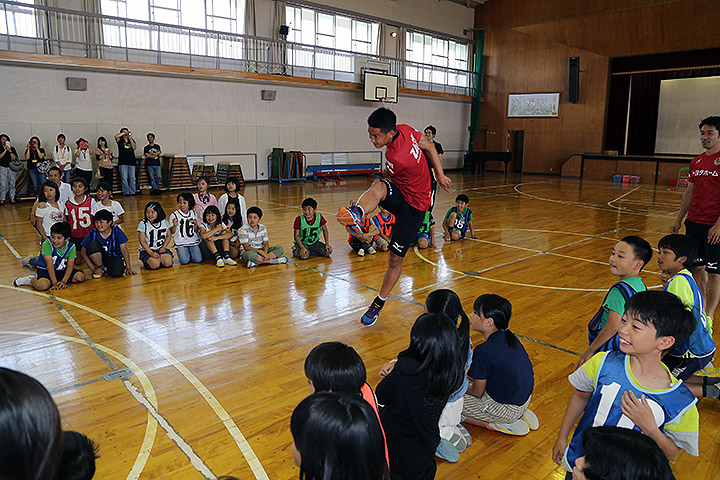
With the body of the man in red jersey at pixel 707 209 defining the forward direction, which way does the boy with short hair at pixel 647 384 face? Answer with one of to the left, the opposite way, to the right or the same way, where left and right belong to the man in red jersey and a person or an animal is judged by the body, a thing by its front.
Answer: the same way

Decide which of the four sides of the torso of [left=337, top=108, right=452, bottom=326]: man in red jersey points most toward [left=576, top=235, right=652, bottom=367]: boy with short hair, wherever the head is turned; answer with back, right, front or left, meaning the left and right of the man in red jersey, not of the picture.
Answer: left

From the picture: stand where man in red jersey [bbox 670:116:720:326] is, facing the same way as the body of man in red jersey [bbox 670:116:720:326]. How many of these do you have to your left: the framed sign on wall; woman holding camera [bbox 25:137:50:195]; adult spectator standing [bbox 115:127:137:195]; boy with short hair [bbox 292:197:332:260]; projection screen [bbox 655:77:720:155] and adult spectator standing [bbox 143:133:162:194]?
0

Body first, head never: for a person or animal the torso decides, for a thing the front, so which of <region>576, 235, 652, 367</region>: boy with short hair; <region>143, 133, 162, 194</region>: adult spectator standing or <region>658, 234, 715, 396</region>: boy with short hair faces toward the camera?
the adult spectator standing

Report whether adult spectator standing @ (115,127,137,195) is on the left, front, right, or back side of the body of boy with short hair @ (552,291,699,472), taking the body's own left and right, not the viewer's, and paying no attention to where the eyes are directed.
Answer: right

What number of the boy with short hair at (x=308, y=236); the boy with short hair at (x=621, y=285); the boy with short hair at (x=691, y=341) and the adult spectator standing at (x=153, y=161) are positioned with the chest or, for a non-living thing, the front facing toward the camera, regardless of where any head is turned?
2

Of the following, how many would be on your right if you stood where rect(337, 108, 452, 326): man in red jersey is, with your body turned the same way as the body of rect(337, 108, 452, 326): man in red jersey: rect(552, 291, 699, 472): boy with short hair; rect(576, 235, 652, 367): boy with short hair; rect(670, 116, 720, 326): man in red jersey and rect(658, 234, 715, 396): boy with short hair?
0

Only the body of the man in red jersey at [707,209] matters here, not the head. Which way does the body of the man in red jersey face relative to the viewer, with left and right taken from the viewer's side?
facing the viewer and to the left of the viewer

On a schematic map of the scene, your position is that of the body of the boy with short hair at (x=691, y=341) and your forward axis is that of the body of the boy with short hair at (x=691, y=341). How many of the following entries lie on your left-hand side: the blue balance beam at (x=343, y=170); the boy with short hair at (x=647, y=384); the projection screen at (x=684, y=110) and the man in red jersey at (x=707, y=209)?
1

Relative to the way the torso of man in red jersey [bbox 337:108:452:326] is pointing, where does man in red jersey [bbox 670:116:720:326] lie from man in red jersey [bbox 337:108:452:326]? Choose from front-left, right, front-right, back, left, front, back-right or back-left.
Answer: back-left

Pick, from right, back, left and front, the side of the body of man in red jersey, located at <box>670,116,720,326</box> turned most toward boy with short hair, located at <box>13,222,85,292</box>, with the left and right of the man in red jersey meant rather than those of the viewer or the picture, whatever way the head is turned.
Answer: front

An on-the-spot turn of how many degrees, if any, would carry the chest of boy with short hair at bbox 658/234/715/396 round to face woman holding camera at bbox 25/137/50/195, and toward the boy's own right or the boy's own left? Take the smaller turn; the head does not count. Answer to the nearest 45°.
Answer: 0° — they already face them

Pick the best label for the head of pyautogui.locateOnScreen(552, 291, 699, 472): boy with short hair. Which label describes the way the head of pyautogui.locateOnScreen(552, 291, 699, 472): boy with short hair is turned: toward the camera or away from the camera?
toward the camera

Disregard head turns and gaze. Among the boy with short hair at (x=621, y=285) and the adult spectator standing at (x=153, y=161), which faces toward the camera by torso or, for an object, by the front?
the adult spectator standing

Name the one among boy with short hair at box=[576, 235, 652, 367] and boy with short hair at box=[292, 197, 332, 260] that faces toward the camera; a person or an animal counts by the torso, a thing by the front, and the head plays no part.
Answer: boy with short hair at box=[292, 197, 332, 260]

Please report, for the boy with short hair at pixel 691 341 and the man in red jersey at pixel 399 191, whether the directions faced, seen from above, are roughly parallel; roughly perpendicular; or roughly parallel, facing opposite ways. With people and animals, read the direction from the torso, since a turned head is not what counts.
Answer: roughly perpendicular

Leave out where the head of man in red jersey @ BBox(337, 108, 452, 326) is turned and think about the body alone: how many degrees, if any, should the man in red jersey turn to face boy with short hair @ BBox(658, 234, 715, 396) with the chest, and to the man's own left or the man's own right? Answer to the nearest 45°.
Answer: approximately 90° to the man's own left

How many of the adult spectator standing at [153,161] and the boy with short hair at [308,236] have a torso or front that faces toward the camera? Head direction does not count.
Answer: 2

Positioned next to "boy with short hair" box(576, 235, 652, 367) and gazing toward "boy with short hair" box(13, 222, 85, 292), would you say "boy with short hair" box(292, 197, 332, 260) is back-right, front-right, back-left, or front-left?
front-right

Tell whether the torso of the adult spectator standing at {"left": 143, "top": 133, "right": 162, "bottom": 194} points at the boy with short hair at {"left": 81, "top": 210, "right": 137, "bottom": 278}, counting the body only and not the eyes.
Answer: yes

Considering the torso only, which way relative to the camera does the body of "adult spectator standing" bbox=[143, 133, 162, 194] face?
toward the camera

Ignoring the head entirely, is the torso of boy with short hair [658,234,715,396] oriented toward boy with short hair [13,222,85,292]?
yes

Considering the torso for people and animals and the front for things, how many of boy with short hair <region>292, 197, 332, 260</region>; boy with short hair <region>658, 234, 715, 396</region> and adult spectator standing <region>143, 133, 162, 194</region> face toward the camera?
2
